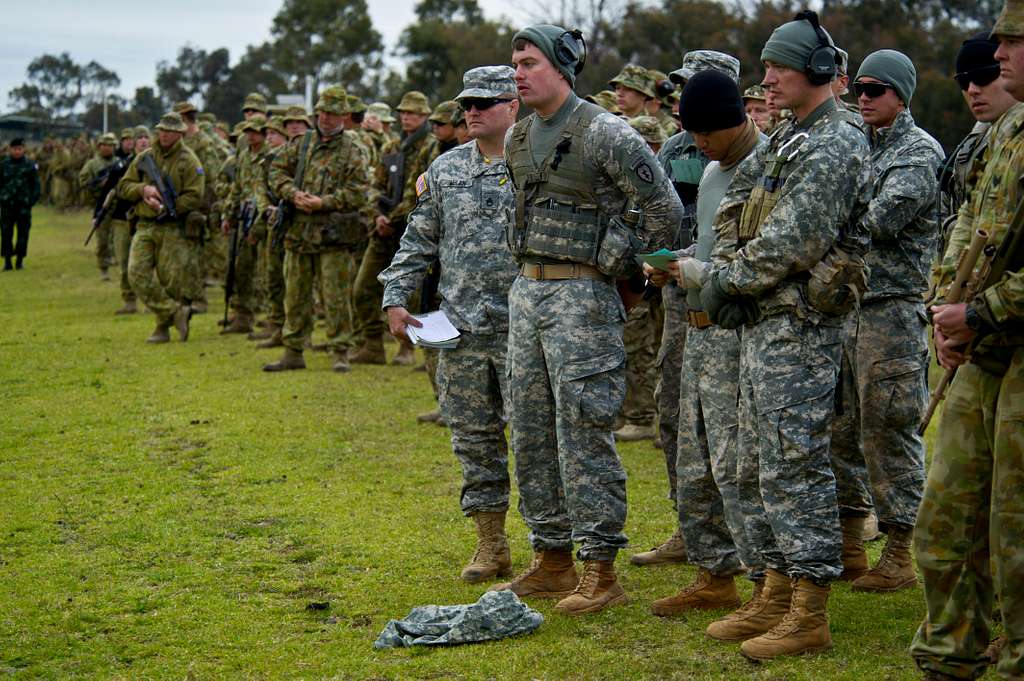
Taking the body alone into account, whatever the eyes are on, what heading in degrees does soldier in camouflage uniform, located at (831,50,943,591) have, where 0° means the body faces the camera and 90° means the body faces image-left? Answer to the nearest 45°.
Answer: approximately 45°

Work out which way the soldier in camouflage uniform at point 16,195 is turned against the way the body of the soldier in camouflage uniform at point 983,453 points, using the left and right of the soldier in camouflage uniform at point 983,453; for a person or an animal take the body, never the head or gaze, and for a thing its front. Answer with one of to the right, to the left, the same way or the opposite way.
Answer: to the left

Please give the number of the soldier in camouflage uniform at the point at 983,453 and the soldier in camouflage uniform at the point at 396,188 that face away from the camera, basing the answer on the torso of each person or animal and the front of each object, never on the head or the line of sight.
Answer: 0

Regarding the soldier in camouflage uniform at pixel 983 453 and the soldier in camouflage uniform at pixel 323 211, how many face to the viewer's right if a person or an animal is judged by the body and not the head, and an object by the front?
0

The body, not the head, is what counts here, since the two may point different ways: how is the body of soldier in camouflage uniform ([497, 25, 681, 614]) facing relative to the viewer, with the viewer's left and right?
facing the viewer and to the left of the viewer

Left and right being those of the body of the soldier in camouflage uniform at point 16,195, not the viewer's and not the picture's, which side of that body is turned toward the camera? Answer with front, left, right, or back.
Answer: front

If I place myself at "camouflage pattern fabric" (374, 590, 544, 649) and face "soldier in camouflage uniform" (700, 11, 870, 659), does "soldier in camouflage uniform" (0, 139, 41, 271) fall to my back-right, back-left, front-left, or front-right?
back-left

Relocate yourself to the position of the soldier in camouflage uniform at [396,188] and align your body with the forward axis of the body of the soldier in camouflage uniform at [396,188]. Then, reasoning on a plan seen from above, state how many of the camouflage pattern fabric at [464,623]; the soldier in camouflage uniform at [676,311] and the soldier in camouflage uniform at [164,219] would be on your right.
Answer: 1

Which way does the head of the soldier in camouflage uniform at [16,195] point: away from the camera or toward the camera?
toward the camera

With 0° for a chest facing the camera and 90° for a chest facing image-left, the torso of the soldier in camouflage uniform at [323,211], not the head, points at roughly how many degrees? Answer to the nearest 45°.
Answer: approximately 45°

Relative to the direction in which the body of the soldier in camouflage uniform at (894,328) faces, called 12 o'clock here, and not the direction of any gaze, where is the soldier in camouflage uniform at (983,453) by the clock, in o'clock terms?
the soldier in camouflage uniform at (983,453) is roughly at 10 o'clock from the soldier in camouflage uniform at (894,328).

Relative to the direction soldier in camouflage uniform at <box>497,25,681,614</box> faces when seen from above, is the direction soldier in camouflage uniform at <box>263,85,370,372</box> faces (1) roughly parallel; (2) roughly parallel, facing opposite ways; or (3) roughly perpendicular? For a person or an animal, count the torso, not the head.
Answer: roughly parallel

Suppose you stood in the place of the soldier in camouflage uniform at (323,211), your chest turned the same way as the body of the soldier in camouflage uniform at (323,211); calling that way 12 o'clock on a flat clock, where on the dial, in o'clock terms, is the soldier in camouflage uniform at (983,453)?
the soldier in camouflage uniform at (983,453) is roughly at 10 o'clock from the soldier in camouflage uniform at (323,211).

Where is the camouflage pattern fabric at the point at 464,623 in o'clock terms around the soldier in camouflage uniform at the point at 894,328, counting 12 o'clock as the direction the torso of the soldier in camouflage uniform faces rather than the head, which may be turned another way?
The camouflage pattern fabric is roughly at 12 o'clock from the soldier in camouflage uniform.

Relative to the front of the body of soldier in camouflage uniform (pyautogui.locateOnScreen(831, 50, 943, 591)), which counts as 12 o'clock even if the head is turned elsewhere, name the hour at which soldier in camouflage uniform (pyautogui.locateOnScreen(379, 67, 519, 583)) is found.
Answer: soldier in camouflage uniform (pyautogui.locateOnScreen(379, 67, 519, 583)) is roughly at 1 o'clock from soldier in camouflage uniform (pyautogui.locateOnScreen(831, 50, 943, 591)).
